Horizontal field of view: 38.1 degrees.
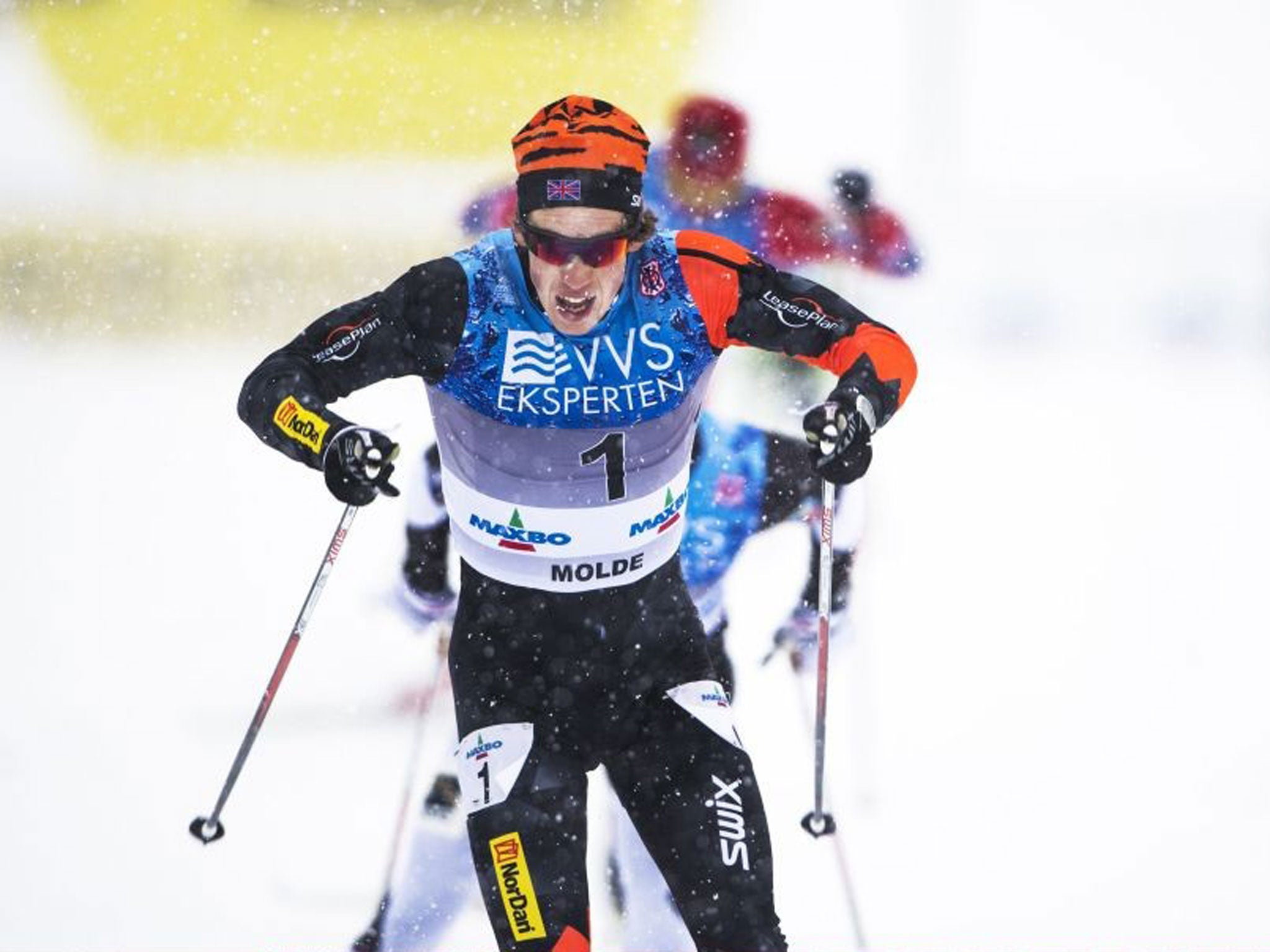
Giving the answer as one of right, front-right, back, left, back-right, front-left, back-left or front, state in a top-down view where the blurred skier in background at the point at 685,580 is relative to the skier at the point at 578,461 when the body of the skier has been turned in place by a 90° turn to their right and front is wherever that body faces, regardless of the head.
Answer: right

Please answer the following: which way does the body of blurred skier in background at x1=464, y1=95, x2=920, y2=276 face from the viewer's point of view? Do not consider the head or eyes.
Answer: toward the camera

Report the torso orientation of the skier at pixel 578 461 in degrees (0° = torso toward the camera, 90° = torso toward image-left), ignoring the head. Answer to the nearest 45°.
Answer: approximately 0°

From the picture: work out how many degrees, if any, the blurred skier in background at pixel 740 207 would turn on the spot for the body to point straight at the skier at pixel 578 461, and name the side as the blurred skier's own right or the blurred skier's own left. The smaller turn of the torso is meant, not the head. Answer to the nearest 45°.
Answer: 0° — they already face them

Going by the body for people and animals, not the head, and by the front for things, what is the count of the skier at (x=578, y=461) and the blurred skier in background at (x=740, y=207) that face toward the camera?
2
